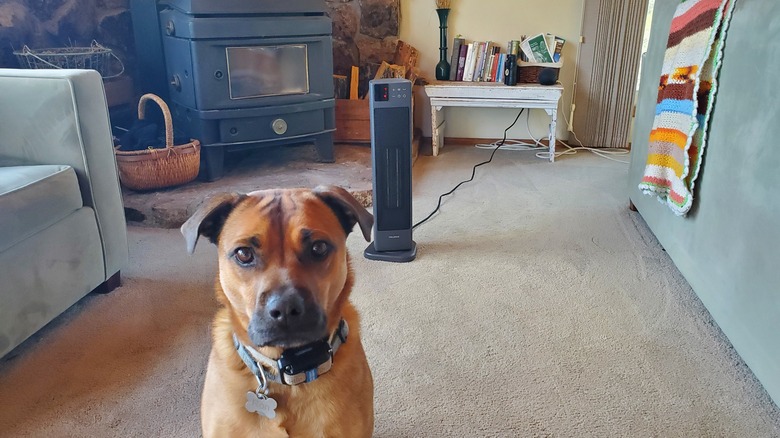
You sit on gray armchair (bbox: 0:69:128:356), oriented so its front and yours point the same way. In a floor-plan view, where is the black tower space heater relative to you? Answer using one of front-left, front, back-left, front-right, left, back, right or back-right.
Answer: front-left

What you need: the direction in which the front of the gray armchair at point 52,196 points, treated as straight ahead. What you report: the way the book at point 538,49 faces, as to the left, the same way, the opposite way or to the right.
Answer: to the right

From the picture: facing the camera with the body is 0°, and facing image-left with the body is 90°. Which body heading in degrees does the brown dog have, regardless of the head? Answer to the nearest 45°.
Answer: approximately 0°

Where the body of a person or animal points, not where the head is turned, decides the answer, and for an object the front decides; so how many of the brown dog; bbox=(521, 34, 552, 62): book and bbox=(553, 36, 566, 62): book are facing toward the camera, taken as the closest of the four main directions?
3

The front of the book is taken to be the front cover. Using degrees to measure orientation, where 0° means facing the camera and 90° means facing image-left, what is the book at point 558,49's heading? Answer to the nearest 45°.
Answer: approximately 0°

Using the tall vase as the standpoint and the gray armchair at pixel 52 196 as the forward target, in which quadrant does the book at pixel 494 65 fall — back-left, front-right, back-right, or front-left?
back-left

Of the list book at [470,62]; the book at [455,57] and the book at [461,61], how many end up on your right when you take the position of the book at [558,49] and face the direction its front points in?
3

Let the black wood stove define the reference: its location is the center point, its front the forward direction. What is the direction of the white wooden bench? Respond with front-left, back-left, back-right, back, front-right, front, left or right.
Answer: front-left

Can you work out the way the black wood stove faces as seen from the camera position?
facing the viewer and to the right of the viewer

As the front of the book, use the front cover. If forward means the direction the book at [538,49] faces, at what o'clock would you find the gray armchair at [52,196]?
The gray armchair is roughly at 1 o'clock from the book.
